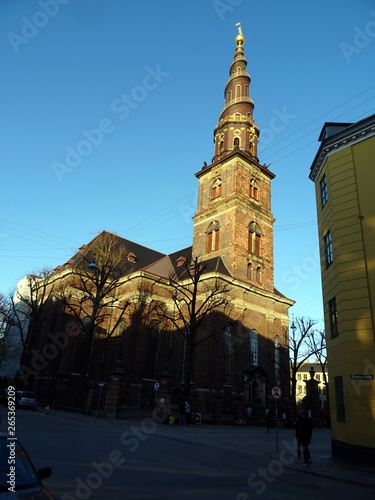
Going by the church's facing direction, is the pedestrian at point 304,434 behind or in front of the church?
in front

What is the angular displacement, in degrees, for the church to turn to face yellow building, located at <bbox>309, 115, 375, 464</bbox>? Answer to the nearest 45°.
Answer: approximately 45° to its right

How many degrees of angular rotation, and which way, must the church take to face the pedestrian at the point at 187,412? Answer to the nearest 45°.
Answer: approximately 45° to its right

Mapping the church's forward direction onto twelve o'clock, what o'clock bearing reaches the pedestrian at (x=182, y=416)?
The pedestrian is roughly at 2 o'clock from the church.

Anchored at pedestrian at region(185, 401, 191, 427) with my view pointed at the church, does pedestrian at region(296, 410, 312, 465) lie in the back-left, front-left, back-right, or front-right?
back-right

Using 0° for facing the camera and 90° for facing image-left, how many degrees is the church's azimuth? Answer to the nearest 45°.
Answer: approximately 315°
